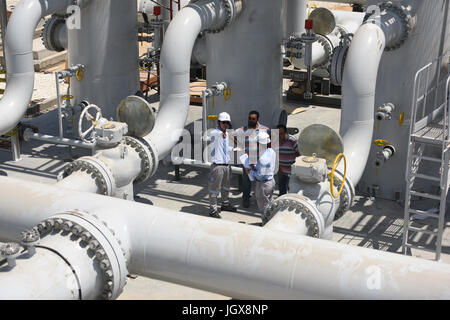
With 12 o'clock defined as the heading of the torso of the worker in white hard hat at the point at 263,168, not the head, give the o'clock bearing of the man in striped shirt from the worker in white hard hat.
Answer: The man in striped shirt is roughly at 4 o'clock from the worker in white hard hat.

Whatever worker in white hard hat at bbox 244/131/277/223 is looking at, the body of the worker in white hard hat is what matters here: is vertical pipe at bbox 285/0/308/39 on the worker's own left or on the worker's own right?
on the worker's own right

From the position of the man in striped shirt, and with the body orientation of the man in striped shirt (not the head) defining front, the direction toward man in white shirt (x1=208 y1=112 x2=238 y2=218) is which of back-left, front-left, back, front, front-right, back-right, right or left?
front-right

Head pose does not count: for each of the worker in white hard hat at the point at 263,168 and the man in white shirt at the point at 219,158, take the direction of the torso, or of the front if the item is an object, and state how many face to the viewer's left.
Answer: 1

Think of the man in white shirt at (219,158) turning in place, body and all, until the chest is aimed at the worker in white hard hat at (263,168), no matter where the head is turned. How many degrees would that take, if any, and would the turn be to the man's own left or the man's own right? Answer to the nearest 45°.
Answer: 0° — they already face them

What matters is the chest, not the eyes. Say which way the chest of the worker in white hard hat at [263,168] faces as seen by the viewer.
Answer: to the viewer's left

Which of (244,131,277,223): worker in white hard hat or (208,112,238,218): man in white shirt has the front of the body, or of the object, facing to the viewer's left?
the worker in white hard hat

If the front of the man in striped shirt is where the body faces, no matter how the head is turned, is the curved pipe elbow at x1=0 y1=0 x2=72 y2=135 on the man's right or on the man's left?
on the man's right
